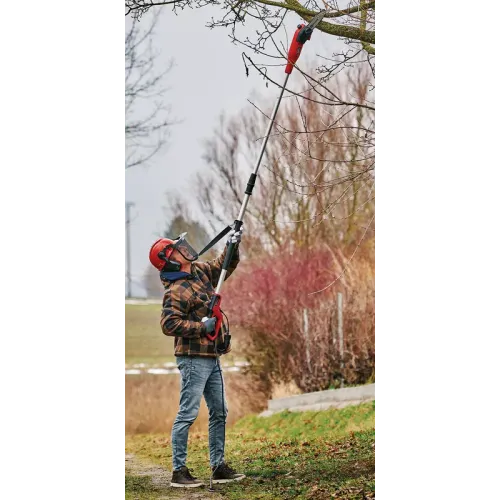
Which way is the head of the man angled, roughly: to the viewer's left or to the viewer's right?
to the viewer's right

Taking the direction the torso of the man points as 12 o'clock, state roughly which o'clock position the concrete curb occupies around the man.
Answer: The concrete curb is roughly at 10 o'clock from the man.

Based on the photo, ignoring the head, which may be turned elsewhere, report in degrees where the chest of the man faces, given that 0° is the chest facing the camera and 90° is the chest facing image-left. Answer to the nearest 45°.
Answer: approximately 270°
